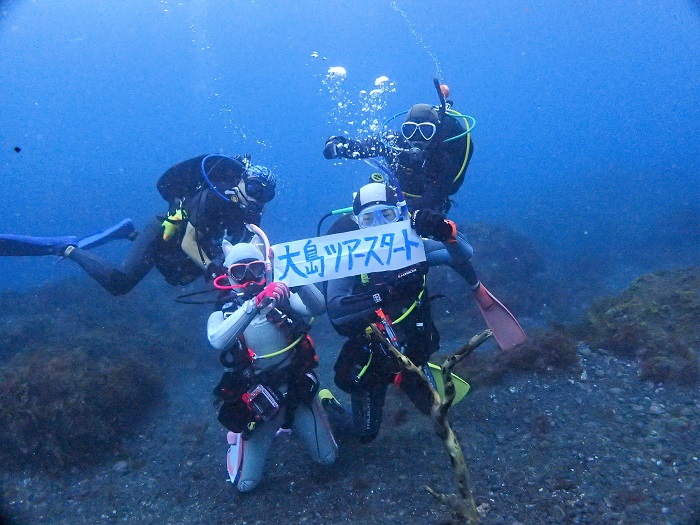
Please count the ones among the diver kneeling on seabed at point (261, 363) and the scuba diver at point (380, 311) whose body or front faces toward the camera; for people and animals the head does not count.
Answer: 2

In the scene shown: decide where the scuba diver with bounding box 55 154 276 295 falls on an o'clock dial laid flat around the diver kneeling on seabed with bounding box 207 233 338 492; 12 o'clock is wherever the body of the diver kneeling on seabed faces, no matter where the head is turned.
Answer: The scuba diver is roughly at 5 o'clock from the diver kneeling on seabed.

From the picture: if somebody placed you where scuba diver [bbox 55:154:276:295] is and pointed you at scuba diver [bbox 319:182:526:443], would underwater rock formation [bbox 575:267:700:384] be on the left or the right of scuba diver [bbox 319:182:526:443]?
left

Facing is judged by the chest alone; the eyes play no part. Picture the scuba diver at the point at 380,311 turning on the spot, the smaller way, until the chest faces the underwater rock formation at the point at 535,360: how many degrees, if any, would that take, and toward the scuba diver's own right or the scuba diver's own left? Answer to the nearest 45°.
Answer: approximately 135° to the scuba diver's own left

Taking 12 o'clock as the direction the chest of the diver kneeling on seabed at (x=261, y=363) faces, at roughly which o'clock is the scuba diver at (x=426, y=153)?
The scuba diver is roughly at 7 o'clock from the diver kneeling on seabed.

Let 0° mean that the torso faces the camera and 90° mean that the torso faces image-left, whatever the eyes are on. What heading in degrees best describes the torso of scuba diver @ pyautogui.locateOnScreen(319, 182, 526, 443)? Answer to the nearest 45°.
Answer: approximately 0°
